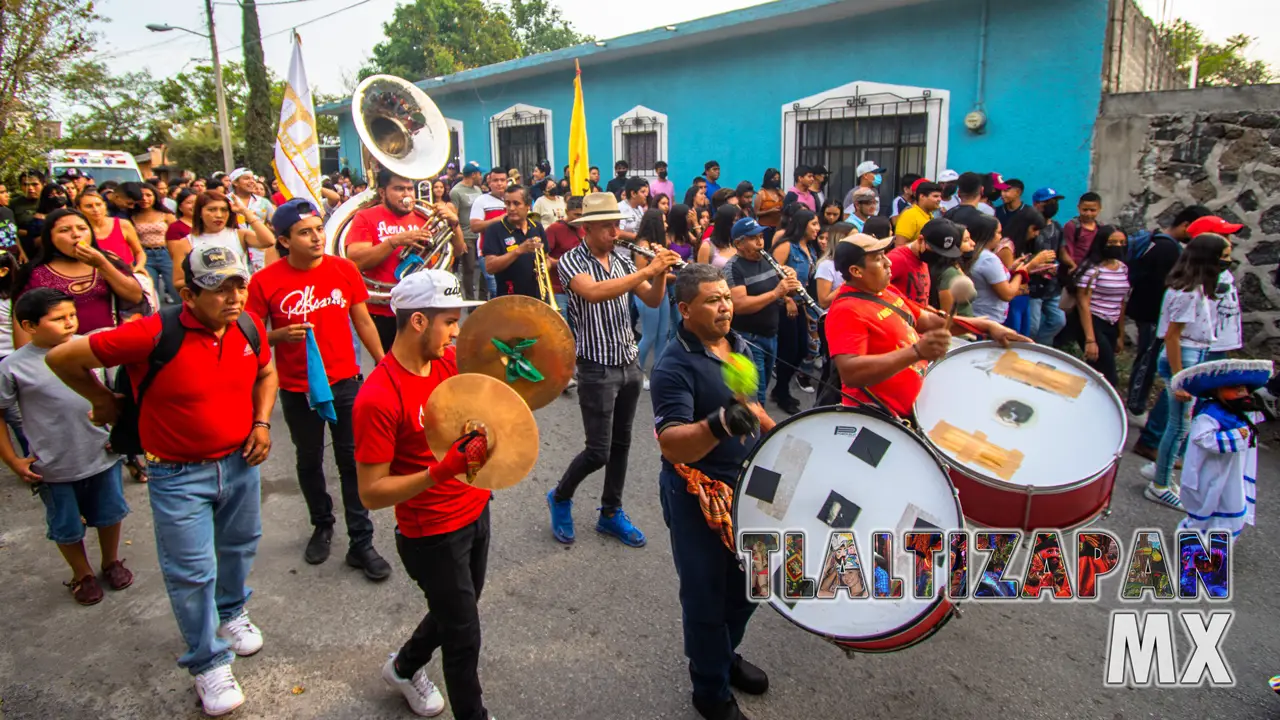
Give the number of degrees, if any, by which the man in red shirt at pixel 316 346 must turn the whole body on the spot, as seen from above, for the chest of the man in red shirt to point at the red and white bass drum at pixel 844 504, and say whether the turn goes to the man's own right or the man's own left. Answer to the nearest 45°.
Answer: approximately 45° to the man's own left

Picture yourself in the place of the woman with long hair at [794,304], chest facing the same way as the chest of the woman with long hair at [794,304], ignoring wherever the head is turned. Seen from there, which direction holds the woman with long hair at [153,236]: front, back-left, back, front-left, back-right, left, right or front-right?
back-right

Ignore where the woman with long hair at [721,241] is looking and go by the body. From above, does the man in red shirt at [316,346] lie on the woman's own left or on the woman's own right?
on the woman's own right

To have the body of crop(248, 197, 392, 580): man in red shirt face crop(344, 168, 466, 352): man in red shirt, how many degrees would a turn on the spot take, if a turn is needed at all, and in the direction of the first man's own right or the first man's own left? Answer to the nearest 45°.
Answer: approximately 180°

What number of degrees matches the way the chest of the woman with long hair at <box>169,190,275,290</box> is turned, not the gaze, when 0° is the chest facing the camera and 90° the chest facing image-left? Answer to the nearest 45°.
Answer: approximately 0°

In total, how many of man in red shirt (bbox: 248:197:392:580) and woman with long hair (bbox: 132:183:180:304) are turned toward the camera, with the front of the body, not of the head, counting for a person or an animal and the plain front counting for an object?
2

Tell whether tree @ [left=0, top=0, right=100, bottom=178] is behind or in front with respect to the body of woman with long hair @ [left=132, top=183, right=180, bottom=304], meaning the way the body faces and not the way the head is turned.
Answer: behind

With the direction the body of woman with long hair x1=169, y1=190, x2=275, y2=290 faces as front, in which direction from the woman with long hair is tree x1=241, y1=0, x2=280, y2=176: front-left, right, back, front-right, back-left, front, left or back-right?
back

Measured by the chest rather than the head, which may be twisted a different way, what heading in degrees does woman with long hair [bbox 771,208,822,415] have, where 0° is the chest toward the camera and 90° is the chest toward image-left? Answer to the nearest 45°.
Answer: approximately 315°

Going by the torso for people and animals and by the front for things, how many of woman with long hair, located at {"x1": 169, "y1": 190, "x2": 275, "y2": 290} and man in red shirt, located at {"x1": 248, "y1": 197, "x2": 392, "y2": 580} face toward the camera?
2

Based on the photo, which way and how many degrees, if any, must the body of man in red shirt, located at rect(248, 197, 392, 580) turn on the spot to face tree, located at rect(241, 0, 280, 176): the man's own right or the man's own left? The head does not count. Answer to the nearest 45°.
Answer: approximately 180°
